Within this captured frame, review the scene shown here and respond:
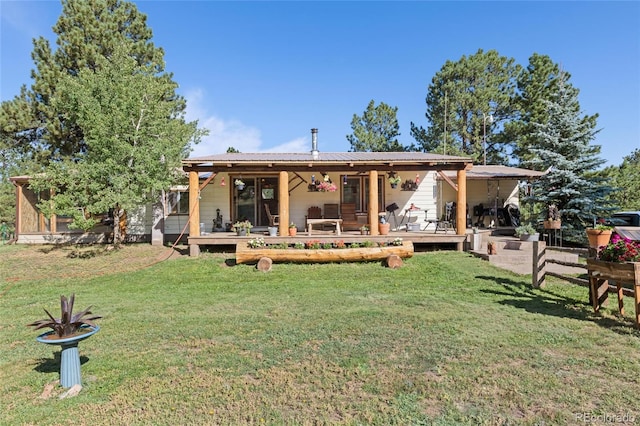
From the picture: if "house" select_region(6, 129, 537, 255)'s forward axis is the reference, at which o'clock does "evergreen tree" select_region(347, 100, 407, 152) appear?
The evergreen tree is roughly at 7 o'clock from the house.

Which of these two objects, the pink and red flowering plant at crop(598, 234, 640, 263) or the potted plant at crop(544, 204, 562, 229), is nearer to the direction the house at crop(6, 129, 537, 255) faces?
the pink and red flowering plant

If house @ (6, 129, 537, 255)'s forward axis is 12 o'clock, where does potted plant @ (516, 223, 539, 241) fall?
The potted plant is roughly at 10 o'clock from the house.

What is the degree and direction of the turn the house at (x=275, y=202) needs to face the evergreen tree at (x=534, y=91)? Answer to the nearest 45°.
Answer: approximately 90° to its left

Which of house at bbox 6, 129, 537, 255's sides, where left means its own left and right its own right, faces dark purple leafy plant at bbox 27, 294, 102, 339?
front

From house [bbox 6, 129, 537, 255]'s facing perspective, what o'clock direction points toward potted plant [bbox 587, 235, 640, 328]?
The potted plant is roughly at 11 o'clock from the house.

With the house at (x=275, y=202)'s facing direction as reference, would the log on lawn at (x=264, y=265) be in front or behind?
in front

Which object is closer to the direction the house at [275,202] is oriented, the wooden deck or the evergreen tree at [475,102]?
the wooden deck

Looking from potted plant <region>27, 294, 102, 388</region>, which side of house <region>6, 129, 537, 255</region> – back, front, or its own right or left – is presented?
front

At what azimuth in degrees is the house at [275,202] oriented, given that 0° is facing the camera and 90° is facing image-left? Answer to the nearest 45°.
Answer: approximately 0°

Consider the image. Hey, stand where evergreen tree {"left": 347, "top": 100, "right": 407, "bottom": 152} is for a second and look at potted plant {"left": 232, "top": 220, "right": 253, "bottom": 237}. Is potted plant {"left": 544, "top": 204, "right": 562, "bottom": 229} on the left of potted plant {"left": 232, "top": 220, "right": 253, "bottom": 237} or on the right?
left

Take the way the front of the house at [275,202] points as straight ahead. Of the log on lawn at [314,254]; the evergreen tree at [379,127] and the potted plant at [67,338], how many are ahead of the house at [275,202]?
2
